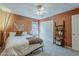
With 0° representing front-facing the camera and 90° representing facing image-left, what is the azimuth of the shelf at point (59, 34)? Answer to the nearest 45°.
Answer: approximately 45°
